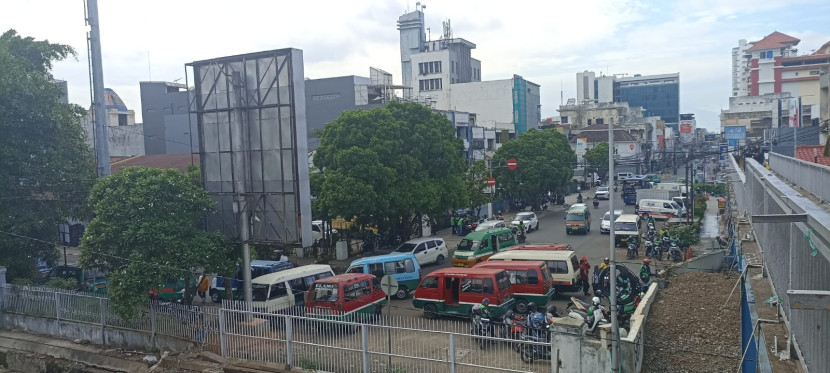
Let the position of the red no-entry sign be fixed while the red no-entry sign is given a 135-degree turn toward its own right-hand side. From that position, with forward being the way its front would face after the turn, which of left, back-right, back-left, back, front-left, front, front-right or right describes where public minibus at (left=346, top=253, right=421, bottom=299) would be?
back-left

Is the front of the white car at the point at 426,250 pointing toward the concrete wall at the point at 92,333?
yes

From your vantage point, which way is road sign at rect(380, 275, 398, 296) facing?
away from the camera

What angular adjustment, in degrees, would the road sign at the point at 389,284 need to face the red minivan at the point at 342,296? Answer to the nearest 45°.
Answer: approximately 45° to its left

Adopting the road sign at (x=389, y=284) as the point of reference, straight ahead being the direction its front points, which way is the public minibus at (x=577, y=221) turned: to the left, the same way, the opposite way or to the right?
the opposite way

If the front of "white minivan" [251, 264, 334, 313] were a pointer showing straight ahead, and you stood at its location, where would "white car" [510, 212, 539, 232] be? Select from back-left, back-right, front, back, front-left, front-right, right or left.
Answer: back

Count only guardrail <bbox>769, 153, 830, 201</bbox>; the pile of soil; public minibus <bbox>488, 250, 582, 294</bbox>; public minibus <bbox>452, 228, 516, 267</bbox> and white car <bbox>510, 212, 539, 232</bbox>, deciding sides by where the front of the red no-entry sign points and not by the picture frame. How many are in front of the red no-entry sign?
5

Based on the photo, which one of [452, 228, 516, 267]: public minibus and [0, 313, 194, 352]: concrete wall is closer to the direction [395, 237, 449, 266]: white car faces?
the concrete wall
